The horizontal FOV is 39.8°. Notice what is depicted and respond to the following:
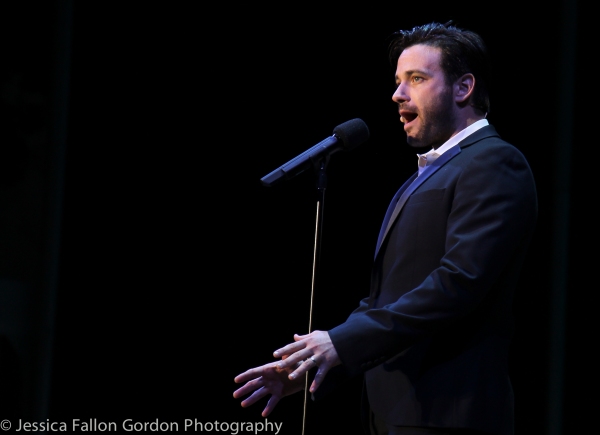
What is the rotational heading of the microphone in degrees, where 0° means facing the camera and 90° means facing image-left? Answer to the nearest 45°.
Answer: approximately 270°
